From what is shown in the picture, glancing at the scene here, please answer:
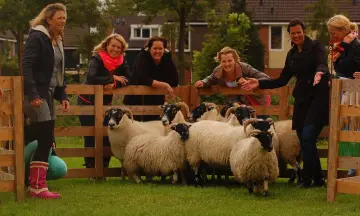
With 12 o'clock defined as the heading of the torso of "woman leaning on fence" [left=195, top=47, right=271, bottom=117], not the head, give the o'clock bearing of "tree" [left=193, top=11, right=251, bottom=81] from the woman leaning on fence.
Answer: The tree is roughly at 6 o'clock from the woman leaning on fence.

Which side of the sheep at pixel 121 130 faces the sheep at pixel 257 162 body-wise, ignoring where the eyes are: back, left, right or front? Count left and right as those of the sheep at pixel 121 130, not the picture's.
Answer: left

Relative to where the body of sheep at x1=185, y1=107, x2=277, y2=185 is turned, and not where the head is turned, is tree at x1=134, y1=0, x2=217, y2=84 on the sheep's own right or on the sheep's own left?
on the sheep's own left

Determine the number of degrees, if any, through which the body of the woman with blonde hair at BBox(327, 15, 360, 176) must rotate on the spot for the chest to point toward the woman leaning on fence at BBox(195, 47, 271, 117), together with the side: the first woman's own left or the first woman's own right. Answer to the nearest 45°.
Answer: approximately 90° to the first woman's own right

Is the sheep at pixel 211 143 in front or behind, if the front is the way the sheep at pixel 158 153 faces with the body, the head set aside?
in front

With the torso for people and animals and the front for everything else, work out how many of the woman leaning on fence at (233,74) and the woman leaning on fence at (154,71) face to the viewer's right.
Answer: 0

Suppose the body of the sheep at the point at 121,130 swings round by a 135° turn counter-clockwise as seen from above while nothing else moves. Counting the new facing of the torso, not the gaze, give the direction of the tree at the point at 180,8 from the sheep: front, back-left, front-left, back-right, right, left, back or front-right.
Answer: left

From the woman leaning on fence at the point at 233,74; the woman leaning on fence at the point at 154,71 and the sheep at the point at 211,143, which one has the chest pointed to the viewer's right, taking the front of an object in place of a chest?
the sheep

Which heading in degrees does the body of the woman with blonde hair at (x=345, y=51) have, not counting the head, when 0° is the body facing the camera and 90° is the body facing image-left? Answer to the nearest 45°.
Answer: approximately 45°

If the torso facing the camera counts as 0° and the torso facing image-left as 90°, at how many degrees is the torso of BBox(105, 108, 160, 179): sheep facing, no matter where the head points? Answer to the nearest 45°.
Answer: approximately 45°

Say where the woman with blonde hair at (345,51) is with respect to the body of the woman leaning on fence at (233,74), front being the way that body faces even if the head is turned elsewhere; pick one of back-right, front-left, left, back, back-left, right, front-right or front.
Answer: front-left
